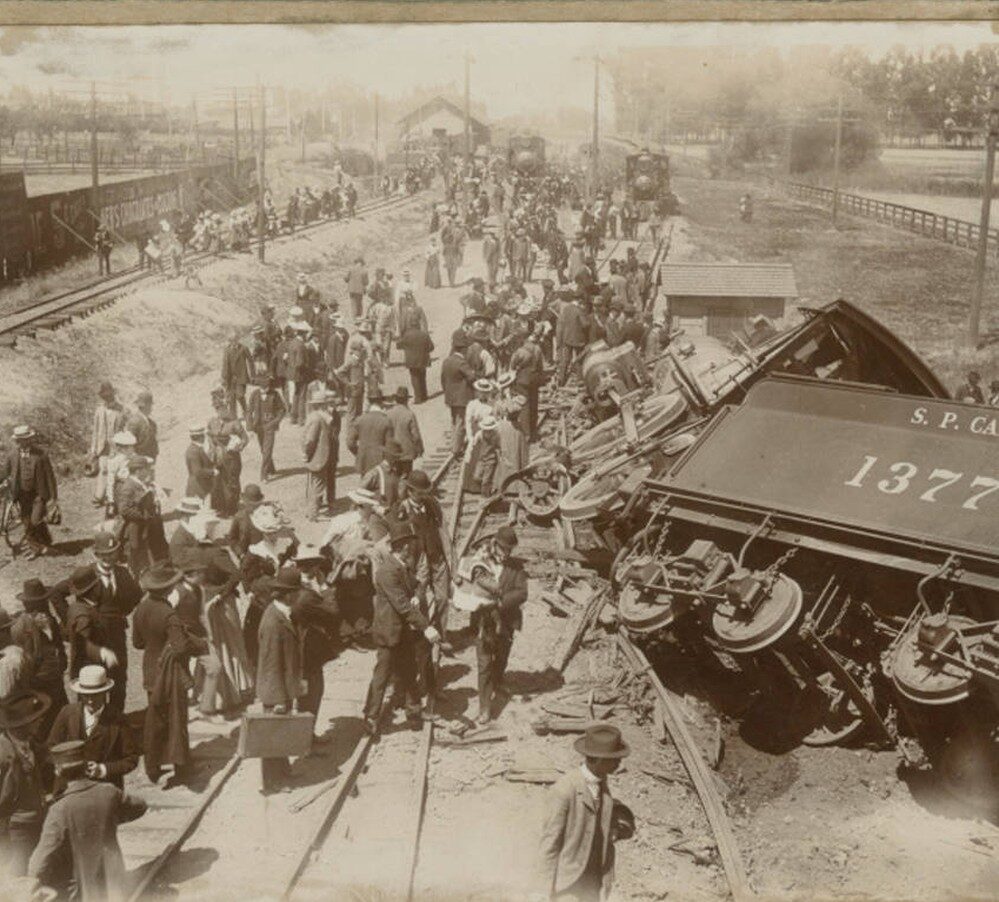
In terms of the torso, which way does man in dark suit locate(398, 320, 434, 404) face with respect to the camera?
away from the camera

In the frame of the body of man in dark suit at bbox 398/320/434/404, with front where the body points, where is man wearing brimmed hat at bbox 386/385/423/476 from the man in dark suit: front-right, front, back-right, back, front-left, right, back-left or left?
back

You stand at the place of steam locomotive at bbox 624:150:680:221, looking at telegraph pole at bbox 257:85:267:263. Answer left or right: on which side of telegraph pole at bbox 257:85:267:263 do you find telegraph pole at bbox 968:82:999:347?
left

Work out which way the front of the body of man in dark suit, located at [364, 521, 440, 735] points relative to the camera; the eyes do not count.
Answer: to the viewer's right

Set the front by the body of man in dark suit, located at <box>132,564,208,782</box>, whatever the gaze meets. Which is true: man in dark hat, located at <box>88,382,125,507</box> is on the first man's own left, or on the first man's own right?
on the first man's own left

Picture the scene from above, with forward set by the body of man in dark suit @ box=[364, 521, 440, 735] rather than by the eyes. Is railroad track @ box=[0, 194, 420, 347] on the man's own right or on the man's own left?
on the man's own left

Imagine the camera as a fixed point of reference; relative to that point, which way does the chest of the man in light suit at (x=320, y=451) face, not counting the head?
to the viewer's right

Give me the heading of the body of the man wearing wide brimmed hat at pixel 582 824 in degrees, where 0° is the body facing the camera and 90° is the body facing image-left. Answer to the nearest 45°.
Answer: approximately 315°

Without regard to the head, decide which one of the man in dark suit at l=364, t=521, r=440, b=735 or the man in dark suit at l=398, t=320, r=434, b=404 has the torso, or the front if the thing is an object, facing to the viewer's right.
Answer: the man in dark suit at l=364, t=521, r=440, b=735
